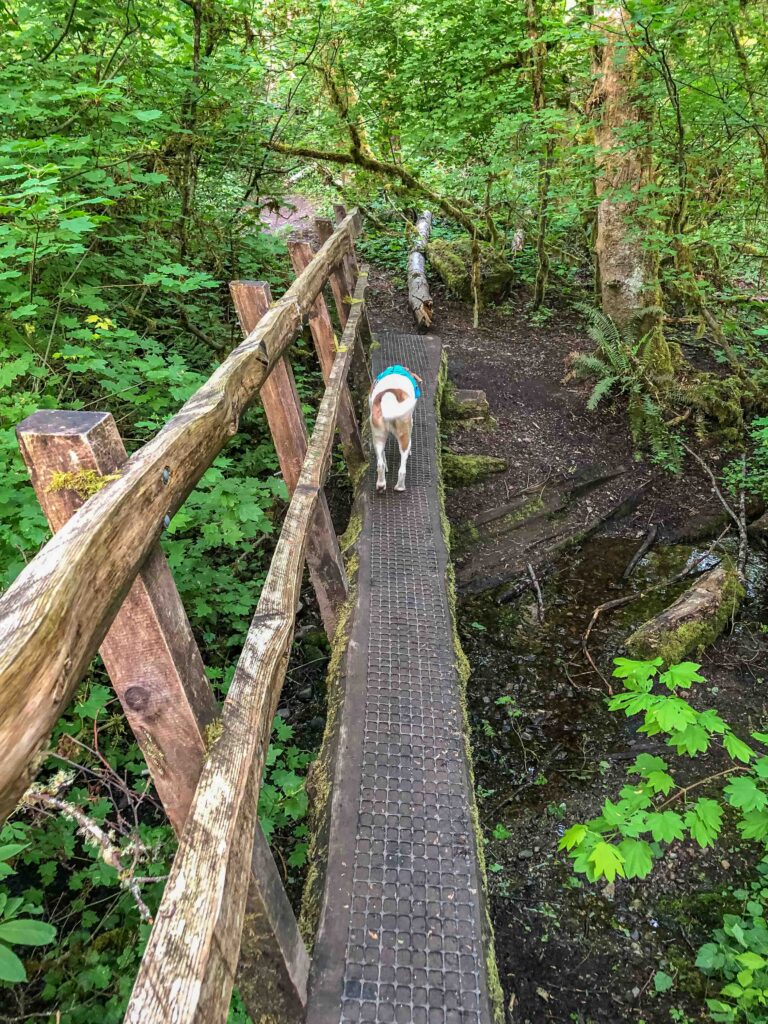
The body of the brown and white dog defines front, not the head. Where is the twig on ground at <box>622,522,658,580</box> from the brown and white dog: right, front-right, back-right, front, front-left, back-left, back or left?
right

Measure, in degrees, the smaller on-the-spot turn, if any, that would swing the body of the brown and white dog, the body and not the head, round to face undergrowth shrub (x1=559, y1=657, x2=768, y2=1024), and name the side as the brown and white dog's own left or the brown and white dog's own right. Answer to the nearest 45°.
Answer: approximately 180°

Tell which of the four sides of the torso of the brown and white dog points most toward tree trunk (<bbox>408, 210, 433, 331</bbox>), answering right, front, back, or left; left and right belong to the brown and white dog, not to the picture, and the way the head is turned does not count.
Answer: front

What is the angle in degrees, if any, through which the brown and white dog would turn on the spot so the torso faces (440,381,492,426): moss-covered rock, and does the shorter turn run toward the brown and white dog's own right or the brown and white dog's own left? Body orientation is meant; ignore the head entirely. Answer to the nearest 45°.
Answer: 0° — it already faces it

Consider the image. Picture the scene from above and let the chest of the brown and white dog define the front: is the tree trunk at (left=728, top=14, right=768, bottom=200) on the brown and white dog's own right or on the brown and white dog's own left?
on the brown and white dog's own right

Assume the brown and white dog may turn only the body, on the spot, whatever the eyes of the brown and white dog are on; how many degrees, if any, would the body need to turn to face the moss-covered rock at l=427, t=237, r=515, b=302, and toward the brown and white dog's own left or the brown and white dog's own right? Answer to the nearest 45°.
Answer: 0° — it already faces it

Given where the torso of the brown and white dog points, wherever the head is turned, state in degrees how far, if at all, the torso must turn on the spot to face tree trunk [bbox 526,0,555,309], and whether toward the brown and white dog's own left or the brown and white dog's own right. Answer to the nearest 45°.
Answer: approximately 45° to the brown and white dog's own right

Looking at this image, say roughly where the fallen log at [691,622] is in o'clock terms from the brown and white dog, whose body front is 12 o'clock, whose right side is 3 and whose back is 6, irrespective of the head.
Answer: The fallen log is roughly at 4 o'clock from the brown and white dog.

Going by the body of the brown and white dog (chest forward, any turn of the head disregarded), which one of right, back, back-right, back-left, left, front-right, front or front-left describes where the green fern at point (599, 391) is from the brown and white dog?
front-right

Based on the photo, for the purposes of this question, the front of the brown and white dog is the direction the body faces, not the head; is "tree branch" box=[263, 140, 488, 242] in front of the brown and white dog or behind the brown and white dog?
in front

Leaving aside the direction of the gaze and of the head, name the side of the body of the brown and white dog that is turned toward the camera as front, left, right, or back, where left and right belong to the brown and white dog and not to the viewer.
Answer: back
